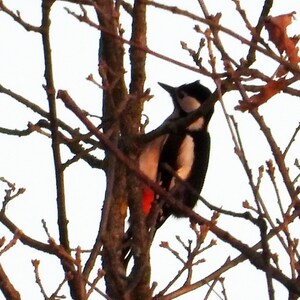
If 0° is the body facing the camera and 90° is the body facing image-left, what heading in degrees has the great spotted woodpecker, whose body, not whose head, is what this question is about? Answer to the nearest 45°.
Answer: approximately 90°
